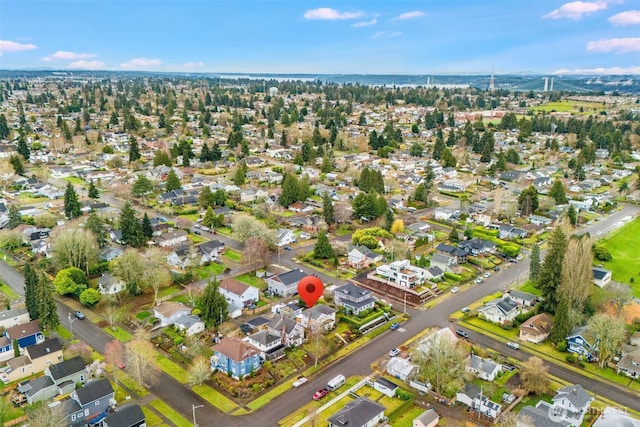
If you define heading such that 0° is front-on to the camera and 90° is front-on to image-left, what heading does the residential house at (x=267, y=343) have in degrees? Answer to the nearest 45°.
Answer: approximately 315°

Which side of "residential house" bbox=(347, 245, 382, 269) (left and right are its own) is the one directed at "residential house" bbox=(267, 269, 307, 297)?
front

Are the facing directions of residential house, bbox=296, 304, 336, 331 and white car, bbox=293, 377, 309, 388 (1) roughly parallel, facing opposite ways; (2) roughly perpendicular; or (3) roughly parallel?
roughly perpendicular

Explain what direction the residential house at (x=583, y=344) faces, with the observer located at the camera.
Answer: facing the viewer and to the left of the viewer

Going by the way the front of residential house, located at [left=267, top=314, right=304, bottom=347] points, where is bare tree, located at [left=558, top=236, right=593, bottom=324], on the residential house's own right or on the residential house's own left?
on the residential house's own left

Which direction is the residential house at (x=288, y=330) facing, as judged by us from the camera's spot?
facing the viewer and to the right of the viewer

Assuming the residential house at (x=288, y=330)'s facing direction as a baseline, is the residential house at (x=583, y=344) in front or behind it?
in front

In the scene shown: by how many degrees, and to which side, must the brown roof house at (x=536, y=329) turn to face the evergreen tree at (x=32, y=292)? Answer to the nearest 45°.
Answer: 0° — it already faces it

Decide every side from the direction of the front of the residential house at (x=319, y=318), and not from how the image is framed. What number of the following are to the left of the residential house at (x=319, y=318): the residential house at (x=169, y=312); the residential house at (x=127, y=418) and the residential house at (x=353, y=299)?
1

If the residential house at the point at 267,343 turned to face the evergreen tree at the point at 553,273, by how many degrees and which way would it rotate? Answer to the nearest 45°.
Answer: approximately 45° to its left

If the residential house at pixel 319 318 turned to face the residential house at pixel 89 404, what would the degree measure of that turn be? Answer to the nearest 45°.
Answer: approximately 90° to its right

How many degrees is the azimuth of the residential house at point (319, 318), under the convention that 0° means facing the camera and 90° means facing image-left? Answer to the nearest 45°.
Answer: approximately 315°

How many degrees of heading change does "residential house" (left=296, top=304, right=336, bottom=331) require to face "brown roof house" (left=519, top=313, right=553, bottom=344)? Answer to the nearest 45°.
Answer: approximately 45° to its left
